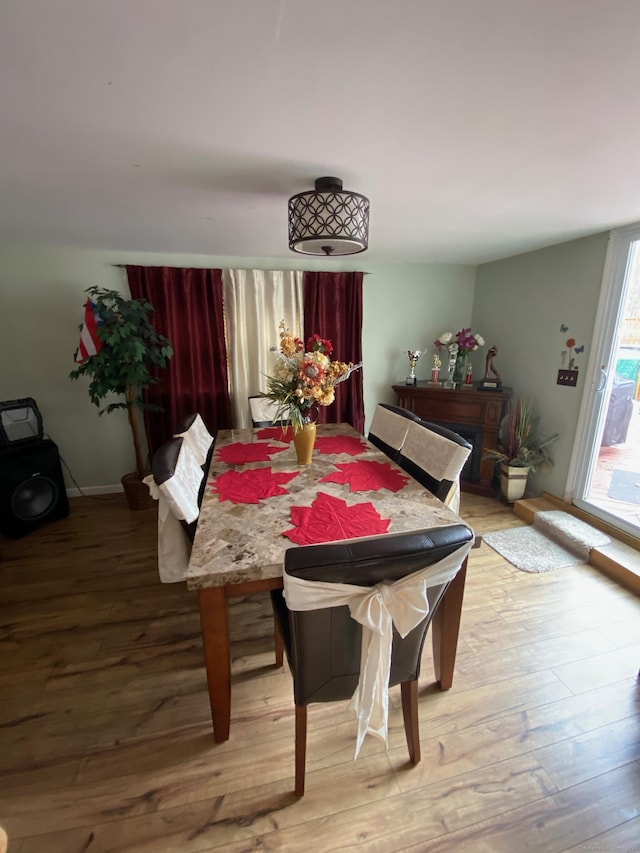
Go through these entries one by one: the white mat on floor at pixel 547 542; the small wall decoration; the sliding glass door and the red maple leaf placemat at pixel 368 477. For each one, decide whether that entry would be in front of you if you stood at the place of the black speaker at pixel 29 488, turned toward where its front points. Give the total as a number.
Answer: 4

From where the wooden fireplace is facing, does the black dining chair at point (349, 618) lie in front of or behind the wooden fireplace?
in front

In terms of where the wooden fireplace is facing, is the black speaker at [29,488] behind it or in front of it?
in front

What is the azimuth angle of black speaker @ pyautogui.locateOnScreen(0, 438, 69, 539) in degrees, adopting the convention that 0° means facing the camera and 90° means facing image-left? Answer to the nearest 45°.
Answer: approximately 315°

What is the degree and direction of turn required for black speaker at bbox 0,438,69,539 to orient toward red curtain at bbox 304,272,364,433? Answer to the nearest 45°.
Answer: approximately 45° to its left

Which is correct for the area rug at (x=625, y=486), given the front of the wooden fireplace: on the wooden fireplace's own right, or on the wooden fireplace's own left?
on the wooden fireplace's own left

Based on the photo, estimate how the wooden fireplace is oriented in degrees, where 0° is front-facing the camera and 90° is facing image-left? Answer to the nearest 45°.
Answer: approximately 45°

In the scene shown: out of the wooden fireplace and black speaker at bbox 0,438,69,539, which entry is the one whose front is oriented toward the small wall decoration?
the black speaker

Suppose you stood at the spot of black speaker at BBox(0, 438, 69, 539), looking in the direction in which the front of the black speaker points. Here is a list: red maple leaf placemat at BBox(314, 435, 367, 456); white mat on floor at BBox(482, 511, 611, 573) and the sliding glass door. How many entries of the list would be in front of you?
3

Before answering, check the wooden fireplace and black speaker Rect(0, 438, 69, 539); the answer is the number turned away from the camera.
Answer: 0
